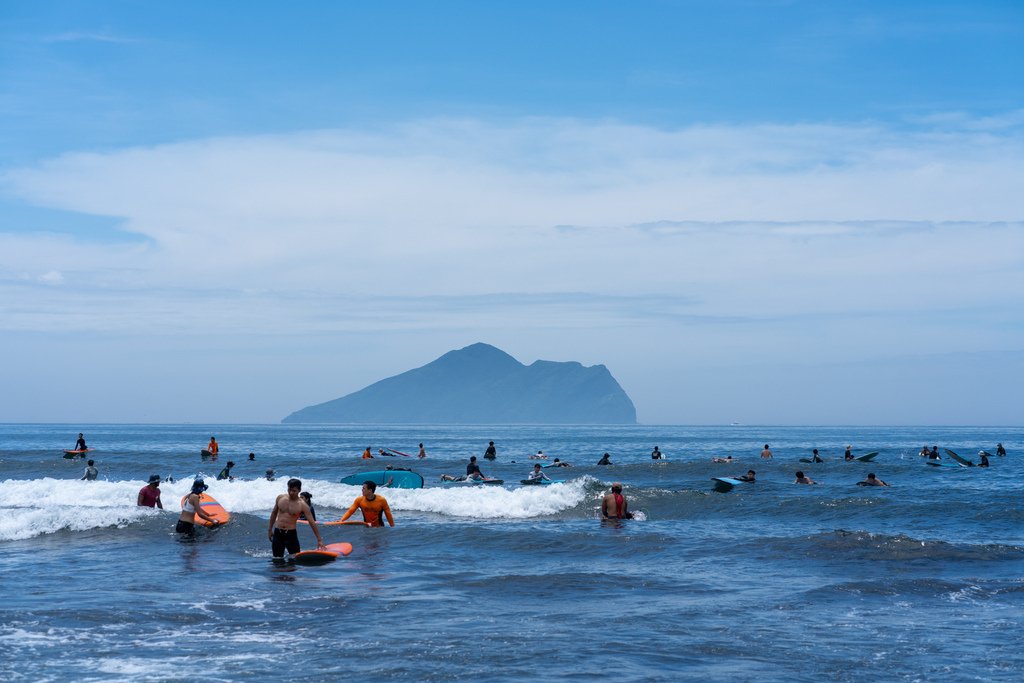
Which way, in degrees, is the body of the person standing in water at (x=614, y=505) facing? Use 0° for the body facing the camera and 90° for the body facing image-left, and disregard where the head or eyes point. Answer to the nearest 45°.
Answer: approximately 180°

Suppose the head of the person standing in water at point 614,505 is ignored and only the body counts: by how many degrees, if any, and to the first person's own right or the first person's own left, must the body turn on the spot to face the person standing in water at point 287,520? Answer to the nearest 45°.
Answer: approximately 135° to the first person's own left

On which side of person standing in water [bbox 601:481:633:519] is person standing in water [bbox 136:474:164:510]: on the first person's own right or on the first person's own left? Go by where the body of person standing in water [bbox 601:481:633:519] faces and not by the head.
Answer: on the first person's own left
